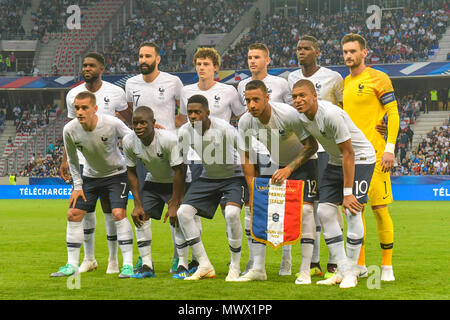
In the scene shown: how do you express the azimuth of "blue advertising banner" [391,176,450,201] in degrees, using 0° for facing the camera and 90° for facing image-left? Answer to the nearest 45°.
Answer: approximately 0°

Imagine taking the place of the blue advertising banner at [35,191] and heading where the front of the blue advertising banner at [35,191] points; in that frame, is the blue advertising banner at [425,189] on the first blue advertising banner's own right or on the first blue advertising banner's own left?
on the first blue advertising banner's own left

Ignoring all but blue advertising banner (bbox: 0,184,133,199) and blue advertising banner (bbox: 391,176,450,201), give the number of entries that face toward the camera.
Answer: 2

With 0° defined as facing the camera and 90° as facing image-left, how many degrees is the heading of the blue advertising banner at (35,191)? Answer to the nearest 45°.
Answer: approximately 0°

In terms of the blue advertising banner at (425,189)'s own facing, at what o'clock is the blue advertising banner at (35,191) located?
the blue advertising banner at (35,191) is roughly at 3 o'clock from the blue advertising banner at (425,189).
